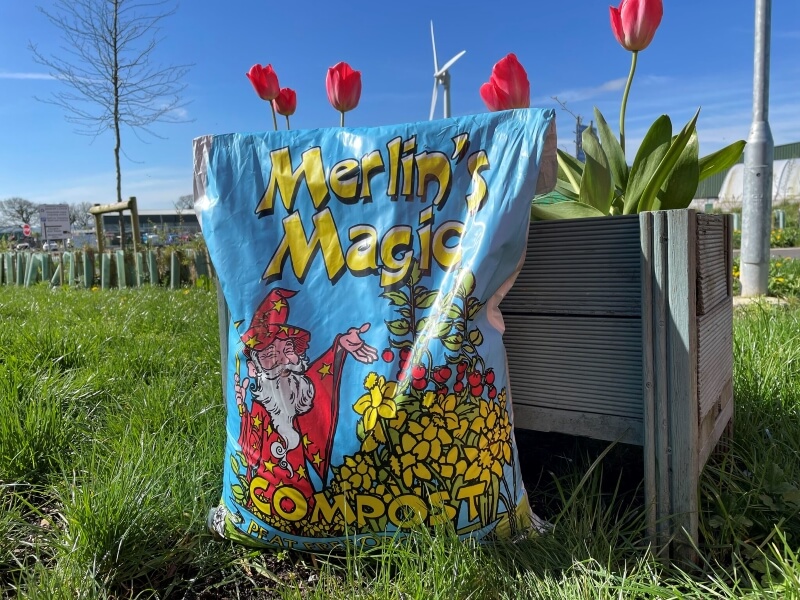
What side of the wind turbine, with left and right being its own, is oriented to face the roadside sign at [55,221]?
front

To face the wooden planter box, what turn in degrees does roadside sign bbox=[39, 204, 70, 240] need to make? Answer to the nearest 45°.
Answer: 0° — it already faces it

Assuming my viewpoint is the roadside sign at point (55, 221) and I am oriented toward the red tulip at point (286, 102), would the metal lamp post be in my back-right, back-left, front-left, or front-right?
front-left

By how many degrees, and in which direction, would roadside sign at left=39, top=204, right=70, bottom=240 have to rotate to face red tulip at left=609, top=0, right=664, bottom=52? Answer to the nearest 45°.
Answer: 0° — it already faces it

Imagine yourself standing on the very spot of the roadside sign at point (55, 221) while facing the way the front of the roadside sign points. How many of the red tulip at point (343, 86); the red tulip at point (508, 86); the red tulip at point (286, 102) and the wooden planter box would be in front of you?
4

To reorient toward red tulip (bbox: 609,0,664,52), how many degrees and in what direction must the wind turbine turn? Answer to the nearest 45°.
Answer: approximately 45° to its left

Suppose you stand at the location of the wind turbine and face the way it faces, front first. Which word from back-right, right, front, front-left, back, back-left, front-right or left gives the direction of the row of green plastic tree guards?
front

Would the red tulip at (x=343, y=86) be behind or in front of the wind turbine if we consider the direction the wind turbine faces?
in front

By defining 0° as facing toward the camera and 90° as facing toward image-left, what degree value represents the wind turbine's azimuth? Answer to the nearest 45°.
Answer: approximately 45°

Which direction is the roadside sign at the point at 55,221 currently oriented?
toward the camera

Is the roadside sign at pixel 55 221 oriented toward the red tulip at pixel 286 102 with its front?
yes

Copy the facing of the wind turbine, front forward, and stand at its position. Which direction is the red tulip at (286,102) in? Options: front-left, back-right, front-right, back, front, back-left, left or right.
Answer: front-left

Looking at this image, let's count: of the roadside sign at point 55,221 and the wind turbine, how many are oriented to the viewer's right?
0

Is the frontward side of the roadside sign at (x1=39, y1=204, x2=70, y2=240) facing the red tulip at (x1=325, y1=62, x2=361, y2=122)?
yes
